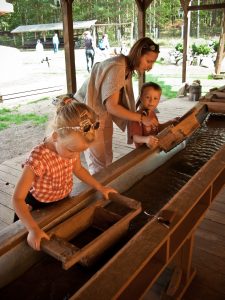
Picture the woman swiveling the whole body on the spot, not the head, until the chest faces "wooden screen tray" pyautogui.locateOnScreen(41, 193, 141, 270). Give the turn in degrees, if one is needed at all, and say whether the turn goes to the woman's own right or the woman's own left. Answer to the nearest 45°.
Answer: approximately 90° to the woman's own right

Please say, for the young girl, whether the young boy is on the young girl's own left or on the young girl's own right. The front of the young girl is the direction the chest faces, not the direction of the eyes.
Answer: on the young girl's own left

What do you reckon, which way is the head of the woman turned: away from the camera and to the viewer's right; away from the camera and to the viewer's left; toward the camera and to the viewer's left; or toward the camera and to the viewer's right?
toward the camera and to the viewer's right

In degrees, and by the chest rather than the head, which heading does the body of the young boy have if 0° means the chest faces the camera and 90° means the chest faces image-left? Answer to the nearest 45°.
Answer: approximately 315°

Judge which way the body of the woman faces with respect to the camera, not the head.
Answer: to the viewer's right

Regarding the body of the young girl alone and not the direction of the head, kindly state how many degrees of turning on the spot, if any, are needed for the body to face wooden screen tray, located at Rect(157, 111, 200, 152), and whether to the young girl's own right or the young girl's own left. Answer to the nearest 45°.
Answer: approximately 90° to the young girl's own left

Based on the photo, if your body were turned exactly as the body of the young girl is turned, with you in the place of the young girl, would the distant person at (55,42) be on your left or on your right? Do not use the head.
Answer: on your left
